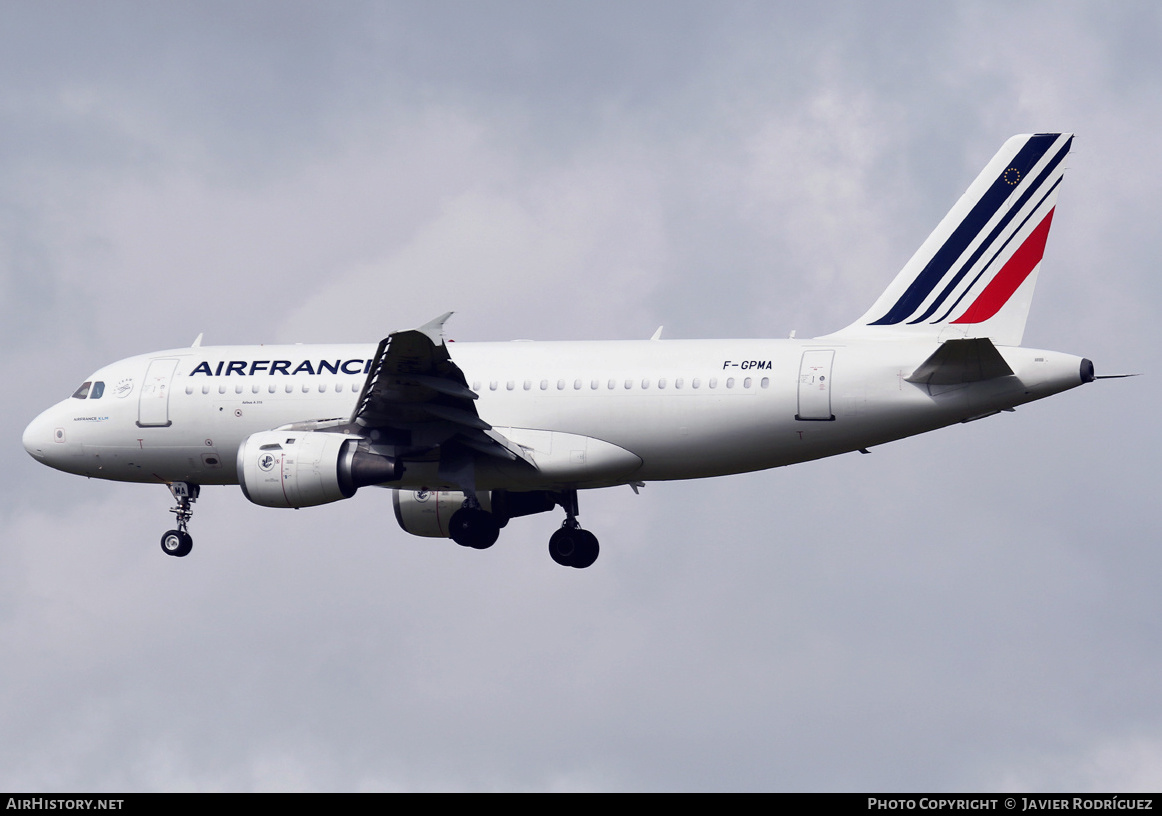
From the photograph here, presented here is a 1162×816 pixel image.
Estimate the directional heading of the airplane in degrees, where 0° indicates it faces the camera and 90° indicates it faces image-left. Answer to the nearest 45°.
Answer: approximately 90°
